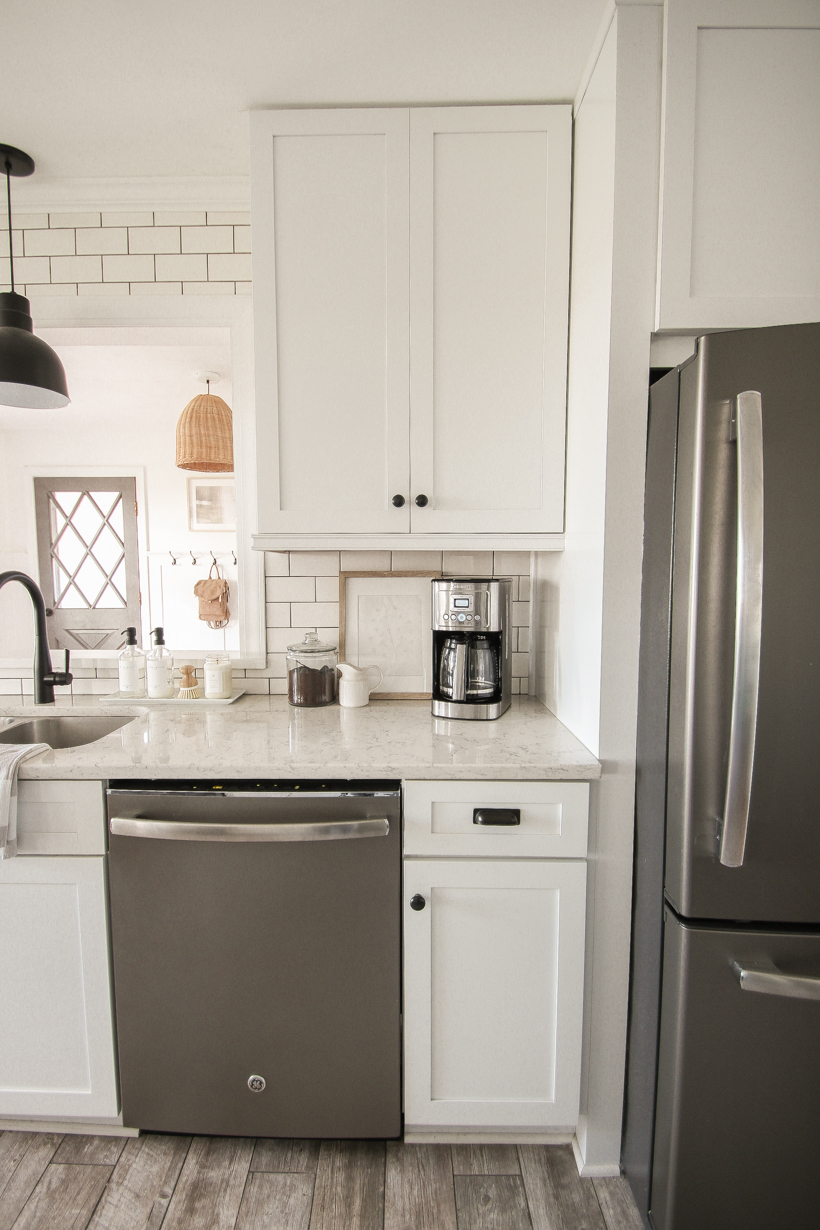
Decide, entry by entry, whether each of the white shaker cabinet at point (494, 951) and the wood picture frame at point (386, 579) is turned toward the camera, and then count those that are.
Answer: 2

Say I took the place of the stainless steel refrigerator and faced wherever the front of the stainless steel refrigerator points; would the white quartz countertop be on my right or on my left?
on my right

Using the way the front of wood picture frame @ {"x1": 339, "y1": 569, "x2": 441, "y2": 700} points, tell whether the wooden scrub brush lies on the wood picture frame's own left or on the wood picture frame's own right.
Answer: on the wood picture frame's own right
